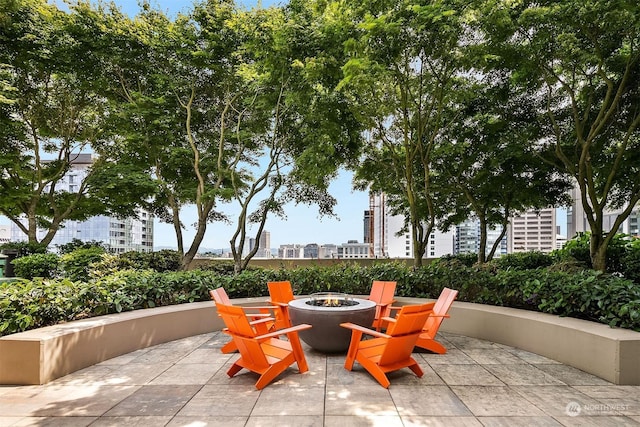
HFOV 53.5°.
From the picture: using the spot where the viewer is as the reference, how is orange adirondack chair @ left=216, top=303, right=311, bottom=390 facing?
facing away from the viewer and to the right of the viewer

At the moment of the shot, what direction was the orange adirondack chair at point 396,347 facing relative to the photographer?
facing away from the viewer and to the left of the viewer

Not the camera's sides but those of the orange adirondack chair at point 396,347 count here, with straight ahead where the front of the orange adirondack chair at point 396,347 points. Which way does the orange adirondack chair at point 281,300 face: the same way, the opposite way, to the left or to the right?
the opposite way

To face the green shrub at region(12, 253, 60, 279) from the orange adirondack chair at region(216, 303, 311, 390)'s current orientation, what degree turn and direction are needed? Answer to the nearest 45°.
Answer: approximately 90° to its left

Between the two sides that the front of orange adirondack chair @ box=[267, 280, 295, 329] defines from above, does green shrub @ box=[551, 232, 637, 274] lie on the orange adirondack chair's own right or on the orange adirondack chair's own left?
on the orange adirondack chair's own left

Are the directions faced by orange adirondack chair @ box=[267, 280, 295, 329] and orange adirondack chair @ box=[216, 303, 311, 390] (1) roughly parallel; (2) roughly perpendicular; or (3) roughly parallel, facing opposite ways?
roughly perpendicular

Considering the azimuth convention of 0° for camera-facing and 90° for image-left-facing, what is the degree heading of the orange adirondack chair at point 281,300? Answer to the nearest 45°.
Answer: approximately 315°

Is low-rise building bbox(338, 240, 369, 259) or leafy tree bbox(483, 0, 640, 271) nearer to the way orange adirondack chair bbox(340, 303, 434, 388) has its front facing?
the low-rise building

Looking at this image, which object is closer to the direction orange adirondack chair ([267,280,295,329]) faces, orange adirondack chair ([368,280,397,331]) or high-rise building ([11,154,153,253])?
the orange adirondack chair

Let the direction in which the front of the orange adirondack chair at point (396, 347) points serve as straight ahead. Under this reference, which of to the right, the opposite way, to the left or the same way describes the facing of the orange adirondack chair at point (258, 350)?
to the right
